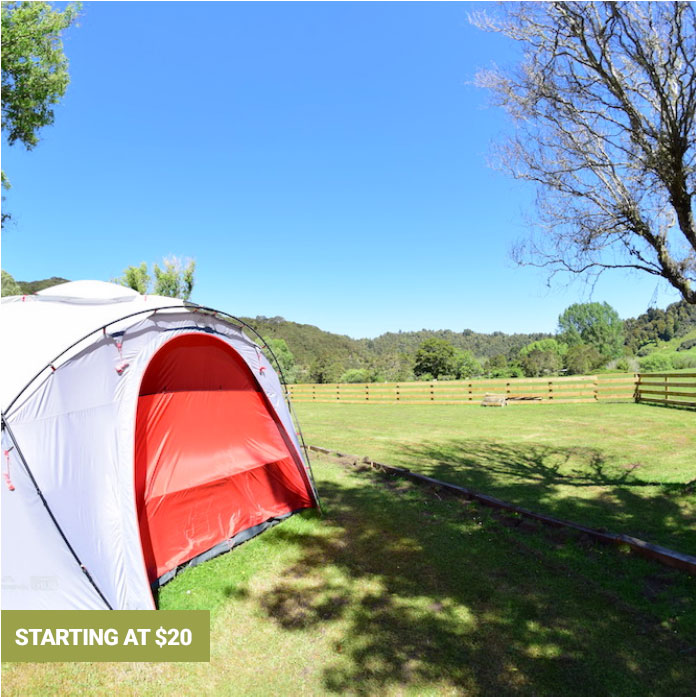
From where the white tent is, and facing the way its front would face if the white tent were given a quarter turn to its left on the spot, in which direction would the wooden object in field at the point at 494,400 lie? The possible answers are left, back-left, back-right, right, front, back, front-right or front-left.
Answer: front

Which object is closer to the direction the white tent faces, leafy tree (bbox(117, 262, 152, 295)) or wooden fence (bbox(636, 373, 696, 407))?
the wooden fence

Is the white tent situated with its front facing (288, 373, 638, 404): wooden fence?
no

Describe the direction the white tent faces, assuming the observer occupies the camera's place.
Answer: facing the viewer and to the right of the viewer

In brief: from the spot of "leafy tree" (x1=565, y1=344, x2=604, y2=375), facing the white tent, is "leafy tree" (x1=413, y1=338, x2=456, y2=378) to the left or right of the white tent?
right

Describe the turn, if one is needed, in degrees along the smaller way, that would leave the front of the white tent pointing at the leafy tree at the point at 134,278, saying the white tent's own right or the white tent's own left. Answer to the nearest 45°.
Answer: approximately 135° to the white tent's own left

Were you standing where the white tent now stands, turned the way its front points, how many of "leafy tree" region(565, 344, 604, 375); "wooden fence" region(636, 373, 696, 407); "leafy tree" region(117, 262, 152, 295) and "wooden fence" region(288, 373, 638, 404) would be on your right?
0

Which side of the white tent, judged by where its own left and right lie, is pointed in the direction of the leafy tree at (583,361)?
left

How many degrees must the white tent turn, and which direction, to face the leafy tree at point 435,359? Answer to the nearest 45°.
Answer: approximately 90° to its left
